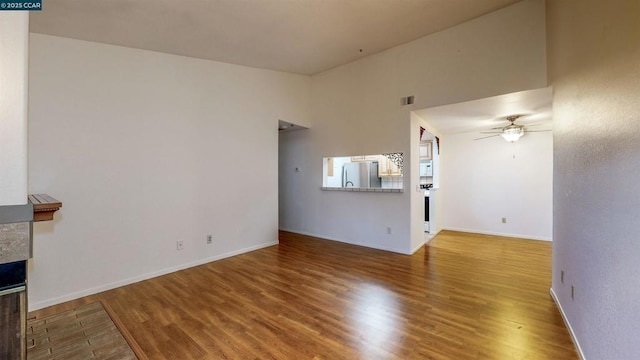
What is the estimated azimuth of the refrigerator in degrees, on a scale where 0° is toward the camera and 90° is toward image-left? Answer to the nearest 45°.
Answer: approximately 45°

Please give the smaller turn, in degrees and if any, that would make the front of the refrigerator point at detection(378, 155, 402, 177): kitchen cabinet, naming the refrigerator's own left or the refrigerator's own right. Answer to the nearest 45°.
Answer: approximately 135° to the refrigerator's own left

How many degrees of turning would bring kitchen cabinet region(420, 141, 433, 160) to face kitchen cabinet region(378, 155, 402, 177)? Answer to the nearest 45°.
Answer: approximately 45° to its right

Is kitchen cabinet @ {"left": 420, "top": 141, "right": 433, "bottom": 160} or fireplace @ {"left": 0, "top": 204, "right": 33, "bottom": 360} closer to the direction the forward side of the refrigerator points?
the fireplace

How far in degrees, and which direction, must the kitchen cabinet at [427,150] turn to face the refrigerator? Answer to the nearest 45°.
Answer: approximately 45° to its right

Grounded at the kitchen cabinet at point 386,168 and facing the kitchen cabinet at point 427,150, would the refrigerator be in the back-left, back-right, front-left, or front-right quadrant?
back-left
